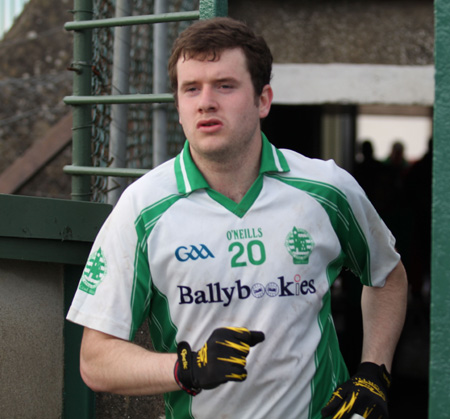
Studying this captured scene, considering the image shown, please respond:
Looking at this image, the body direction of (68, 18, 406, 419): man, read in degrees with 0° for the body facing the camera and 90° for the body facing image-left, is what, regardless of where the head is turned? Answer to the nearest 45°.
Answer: approximately 0°

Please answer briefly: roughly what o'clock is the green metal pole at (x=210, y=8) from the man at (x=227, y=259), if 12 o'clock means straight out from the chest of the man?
The green metal pole is roughly at 6 o'clock from the man.

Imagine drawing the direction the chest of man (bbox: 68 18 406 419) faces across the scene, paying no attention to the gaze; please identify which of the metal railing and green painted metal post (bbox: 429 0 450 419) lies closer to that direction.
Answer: the green painted metal post

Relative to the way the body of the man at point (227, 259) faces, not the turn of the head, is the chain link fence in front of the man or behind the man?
behind

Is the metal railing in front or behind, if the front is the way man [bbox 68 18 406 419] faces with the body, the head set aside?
behind

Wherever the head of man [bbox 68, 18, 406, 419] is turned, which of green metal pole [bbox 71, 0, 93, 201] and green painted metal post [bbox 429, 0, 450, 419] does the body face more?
the green painted metal post

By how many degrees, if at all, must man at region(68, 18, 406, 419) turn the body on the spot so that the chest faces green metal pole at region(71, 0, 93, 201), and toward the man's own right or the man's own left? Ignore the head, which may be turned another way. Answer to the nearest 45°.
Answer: approximately 135° to the man's own right
